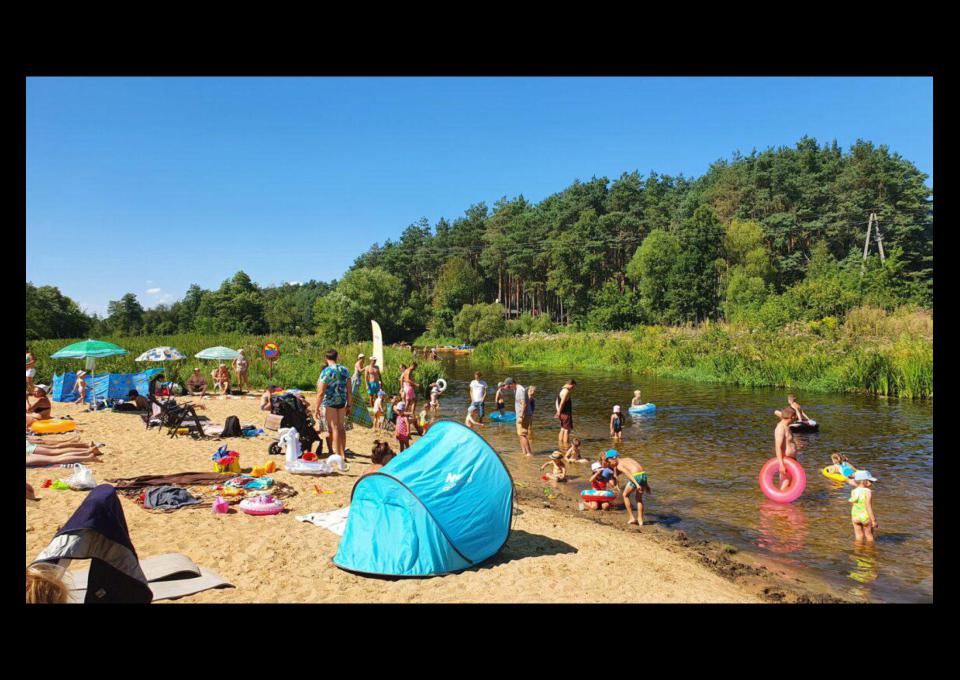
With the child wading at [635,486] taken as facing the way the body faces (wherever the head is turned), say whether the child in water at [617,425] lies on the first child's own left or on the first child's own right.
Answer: on the first child's own right

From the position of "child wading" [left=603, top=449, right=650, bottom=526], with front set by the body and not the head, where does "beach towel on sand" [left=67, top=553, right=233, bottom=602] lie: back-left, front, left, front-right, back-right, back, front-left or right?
front-left

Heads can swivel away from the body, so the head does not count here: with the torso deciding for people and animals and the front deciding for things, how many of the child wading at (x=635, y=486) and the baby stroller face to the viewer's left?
2

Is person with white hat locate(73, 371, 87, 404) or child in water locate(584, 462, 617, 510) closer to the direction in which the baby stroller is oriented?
the person with white hat

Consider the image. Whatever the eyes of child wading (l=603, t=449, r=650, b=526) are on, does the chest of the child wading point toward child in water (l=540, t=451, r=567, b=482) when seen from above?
no

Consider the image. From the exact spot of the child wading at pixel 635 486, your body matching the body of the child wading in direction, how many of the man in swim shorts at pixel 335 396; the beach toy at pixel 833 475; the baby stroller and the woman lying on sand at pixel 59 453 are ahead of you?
3

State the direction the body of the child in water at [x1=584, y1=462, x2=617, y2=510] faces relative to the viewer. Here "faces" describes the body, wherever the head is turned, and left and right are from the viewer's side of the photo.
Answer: facing the viewer and to the left of the viewer

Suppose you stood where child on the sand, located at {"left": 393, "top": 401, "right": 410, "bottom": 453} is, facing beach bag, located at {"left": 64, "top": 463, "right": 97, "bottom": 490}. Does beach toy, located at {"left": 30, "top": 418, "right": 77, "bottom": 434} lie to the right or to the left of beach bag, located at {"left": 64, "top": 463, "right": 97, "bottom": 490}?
right

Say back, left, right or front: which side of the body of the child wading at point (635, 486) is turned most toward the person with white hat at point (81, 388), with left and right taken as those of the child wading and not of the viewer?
front

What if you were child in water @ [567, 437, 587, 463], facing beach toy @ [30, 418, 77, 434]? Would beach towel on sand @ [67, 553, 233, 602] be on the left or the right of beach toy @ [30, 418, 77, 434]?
left

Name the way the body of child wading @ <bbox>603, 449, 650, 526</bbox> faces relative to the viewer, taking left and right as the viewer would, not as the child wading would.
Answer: facing to the left of the viewer

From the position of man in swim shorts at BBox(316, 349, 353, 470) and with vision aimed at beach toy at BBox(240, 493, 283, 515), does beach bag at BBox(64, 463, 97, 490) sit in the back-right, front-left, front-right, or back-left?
front-right

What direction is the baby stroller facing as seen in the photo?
to the viewer's left

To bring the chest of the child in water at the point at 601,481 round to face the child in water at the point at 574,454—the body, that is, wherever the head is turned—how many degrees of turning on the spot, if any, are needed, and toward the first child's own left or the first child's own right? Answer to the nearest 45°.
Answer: approximately 135° to the first child's own right
